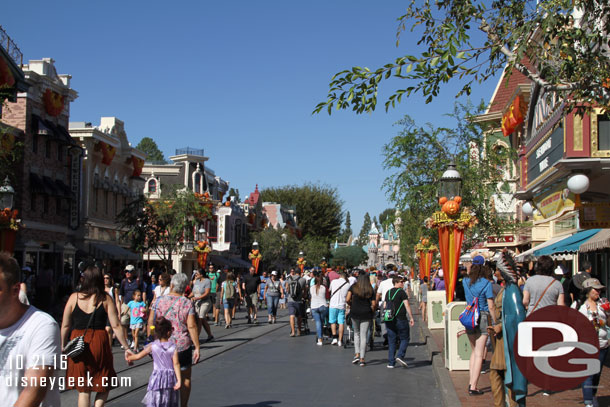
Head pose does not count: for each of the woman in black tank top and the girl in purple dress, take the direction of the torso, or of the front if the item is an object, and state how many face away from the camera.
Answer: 2

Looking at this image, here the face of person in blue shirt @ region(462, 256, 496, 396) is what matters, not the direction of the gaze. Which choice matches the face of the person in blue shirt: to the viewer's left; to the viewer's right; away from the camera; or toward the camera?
away from the camera

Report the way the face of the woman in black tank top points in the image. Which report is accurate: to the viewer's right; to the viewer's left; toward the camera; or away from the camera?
away from the camera

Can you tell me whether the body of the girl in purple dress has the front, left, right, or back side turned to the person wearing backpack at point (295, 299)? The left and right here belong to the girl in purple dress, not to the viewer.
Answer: front

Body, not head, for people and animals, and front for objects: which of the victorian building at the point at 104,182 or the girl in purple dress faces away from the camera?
the girl in purple dress

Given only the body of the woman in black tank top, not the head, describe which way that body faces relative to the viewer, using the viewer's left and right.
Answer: facing away from the viewer

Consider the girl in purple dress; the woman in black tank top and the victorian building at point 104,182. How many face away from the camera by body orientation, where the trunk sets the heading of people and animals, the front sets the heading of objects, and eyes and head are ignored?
2

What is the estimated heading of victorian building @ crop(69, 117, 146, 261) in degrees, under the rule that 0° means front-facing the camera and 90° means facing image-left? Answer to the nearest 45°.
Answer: approximately 315°

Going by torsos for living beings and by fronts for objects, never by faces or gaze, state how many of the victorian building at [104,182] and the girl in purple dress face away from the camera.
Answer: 1

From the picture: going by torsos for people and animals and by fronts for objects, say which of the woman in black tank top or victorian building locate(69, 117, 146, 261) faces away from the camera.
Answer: the woman in black tank top

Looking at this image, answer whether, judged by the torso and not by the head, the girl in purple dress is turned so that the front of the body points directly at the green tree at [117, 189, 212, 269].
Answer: yes

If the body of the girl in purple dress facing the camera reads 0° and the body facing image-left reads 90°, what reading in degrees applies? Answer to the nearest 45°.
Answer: approximately 180°

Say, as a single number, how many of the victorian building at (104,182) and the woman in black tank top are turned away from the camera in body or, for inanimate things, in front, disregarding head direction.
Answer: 1

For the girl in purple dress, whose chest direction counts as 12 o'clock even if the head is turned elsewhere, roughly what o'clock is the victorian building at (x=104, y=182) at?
The victorian building is roughly at 12 o'clock from the girl in purple dress.
